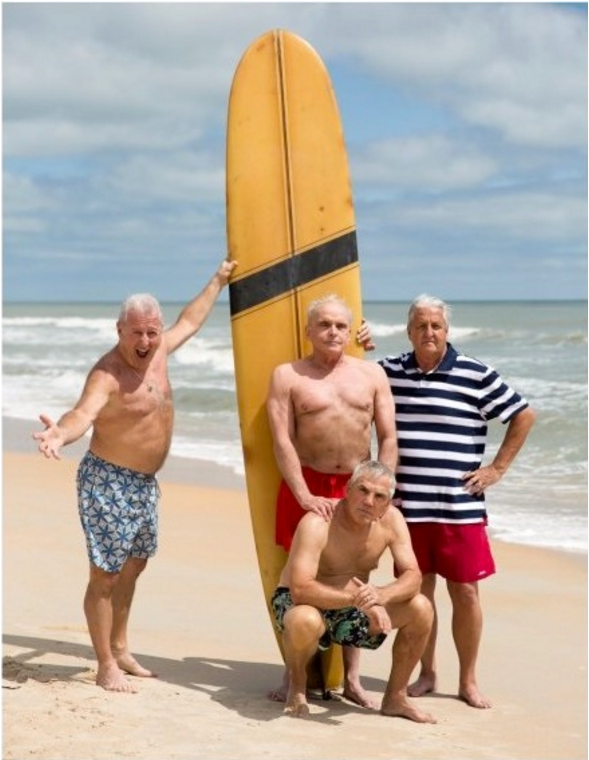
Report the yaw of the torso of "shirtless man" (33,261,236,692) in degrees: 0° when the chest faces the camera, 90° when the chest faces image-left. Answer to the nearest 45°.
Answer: approximately 315°

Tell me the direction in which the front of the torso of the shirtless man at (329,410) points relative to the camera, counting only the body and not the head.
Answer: toward the camera

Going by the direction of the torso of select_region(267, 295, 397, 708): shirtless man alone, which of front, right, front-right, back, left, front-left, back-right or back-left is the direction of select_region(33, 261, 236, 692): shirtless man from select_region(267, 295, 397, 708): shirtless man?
right

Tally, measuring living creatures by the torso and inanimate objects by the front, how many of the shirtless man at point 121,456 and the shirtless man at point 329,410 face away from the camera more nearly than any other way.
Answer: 0

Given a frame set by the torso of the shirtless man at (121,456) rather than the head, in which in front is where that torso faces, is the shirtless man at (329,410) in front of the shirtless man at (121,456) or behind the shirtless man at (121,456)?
in front

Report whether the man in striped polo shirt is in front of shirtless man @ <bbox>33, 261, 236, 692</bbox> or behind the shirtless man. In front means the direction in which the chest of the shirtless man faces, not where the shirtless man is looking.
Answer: in front

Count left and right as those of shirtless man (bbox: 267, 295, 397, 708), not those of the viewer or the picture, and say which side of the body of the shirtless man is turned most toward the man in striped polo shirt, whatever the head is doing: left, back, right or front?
left
